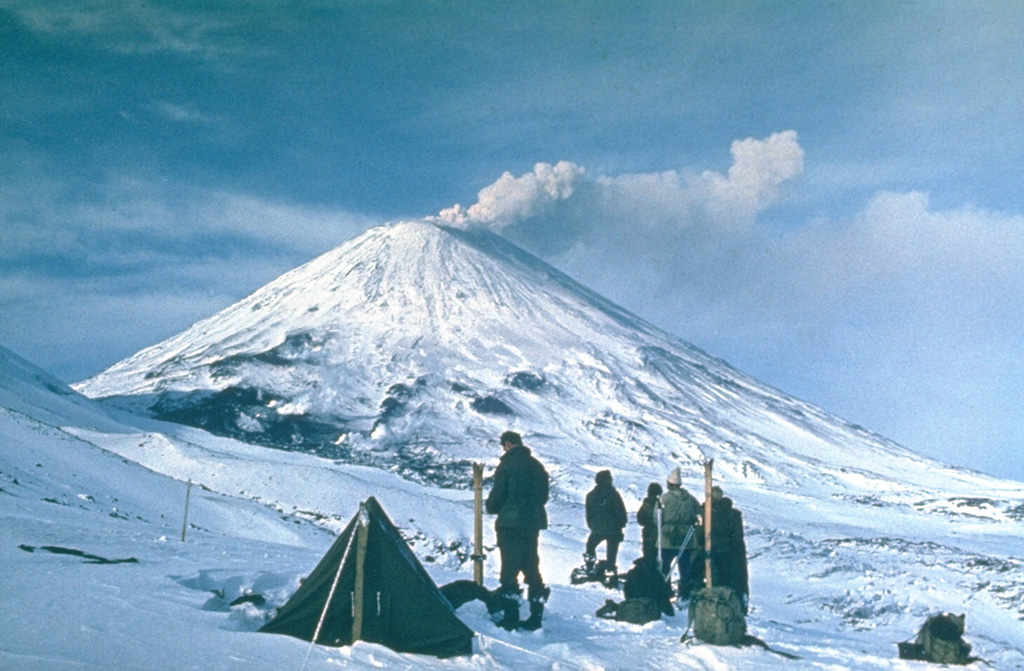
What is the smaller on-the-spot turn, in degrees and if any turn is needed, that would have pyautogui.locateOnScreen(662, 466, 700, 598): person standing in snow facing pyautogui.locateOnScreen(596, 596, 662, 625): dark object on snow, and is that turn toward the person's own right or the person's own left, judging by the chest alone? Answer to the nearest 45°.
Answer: approximately 180°

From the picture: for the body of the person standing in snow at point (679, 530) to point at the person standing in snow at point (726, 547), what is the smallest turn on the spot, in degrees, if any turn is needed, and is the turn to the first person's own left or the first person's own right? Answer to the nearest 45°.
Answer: approximately 90° to the first person's own right

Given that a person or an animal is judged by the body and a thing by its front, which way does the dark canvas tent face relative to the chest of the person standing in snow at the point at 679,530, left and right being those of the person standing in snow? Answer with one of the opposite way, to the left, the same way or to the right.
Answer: the opposite way

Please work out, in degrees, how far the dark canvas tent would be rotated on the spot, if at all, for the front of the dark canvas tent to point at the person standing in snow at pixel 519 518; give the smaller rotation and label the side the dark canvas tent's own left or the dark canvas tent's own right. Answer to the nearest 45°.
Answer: approximately 135° to the dark canvas tent's own left

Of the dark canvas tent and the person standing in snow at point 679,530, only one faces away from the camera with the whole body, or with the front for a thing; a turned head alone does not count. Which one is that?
the person standing in snow

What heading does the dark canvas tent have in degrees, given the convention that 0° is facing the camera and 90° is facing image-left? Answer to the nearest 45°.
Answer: approximately 0°

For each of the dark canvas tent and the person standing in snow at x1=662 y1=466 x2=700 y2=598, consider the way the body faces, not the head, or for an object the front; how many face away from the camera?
1

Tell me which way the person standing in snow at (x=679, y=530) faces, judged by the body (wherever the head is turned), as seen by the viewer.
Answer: away from the camera

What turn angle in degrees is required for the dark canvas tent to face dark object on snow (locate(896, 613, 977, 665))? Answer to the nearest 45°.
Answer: approximately 90° to its left

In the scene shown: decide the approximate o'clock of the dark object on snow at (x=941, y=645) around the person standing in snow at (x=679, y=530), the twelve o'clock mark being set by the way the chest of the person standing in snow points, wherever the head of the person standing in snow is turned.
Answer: The dark object on snow is roughly at 4 o'clock from the person standing in snow.

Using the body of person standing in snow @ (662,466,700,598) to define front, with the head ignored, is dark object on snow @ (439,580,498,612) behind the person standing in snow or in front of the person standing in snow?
behind

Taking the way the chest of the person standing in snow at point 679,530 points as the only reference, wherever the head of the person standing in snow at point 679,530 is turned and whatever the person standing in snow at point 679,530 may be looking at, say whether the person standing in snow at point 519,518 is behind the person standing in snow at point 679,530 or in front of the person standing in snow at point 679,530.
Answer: behind
